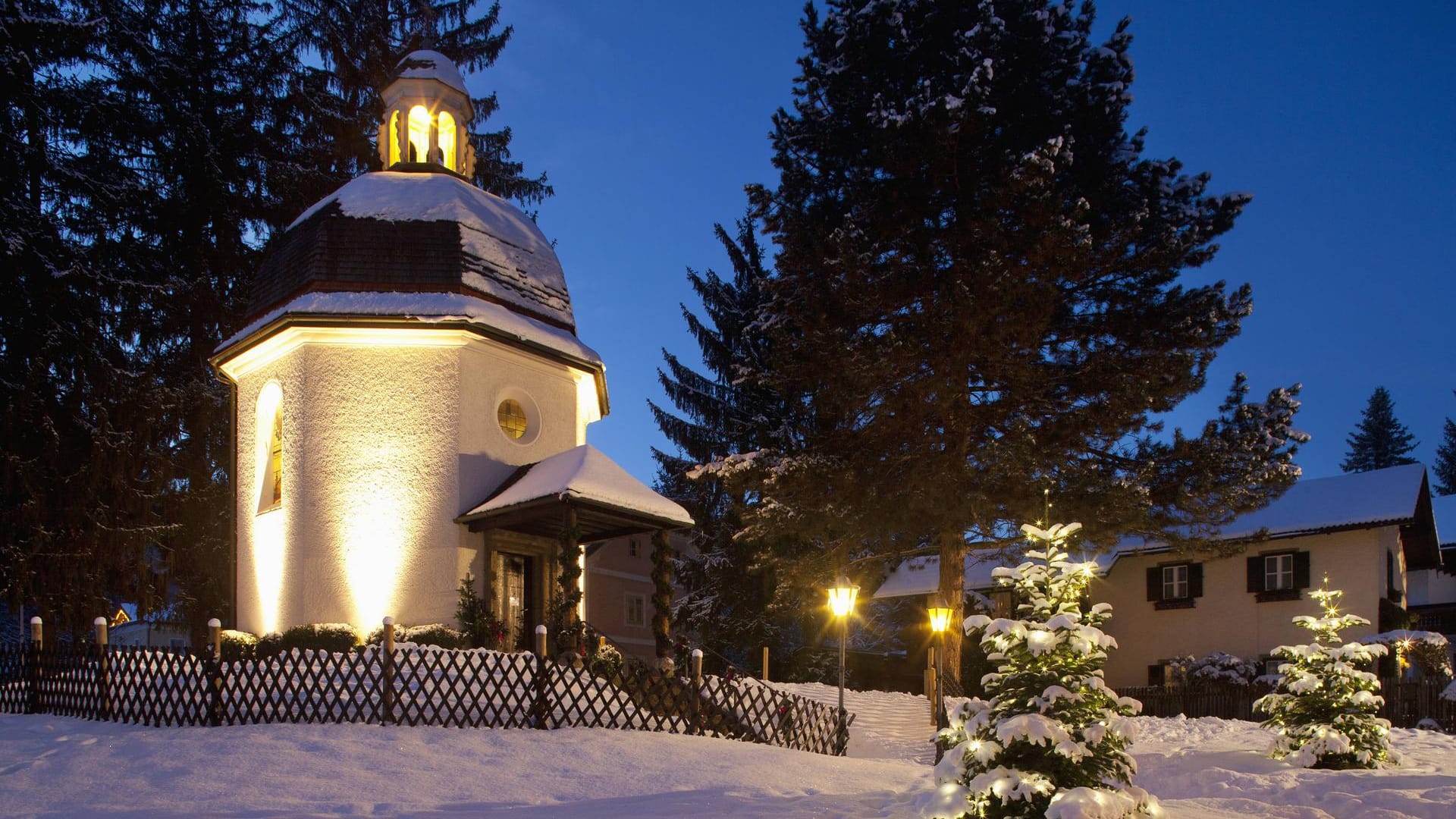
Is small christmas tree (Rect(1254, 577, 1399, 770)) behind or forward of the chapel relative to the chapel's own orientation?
forward

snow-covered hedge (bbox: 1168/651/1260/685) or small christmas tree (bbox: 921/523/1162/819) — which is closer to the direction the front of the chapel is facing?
the small christmas tree

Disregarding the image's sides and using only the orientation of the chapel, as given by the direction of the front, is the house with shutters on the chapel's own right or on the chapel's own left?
on the chapel's own left

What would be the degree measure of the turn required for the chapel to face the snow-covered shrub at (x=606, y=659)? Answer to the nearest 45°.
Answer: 0° — it already faces it

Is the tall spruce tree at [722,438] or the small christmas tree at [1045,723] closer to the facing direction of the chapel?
the small christmas tree

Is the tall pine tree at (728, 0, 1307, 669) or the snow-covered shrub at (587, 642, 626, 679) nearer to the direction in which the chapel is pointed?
the snow-covered shrub

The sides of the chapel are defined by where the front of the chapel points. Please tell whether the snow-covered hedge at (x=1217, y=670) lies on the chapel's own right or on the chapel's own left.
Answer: on the chapel's own left

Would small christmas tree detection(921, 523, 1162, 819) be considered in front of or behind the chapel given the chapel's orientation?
in front

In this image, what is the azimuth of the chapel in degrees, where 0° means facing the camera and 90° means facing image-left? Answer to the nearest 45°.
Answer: approximately 315°

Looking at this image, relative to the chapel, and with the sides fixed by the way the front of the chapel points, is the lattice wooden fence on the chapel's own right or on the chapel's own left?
on the chapel's own right
